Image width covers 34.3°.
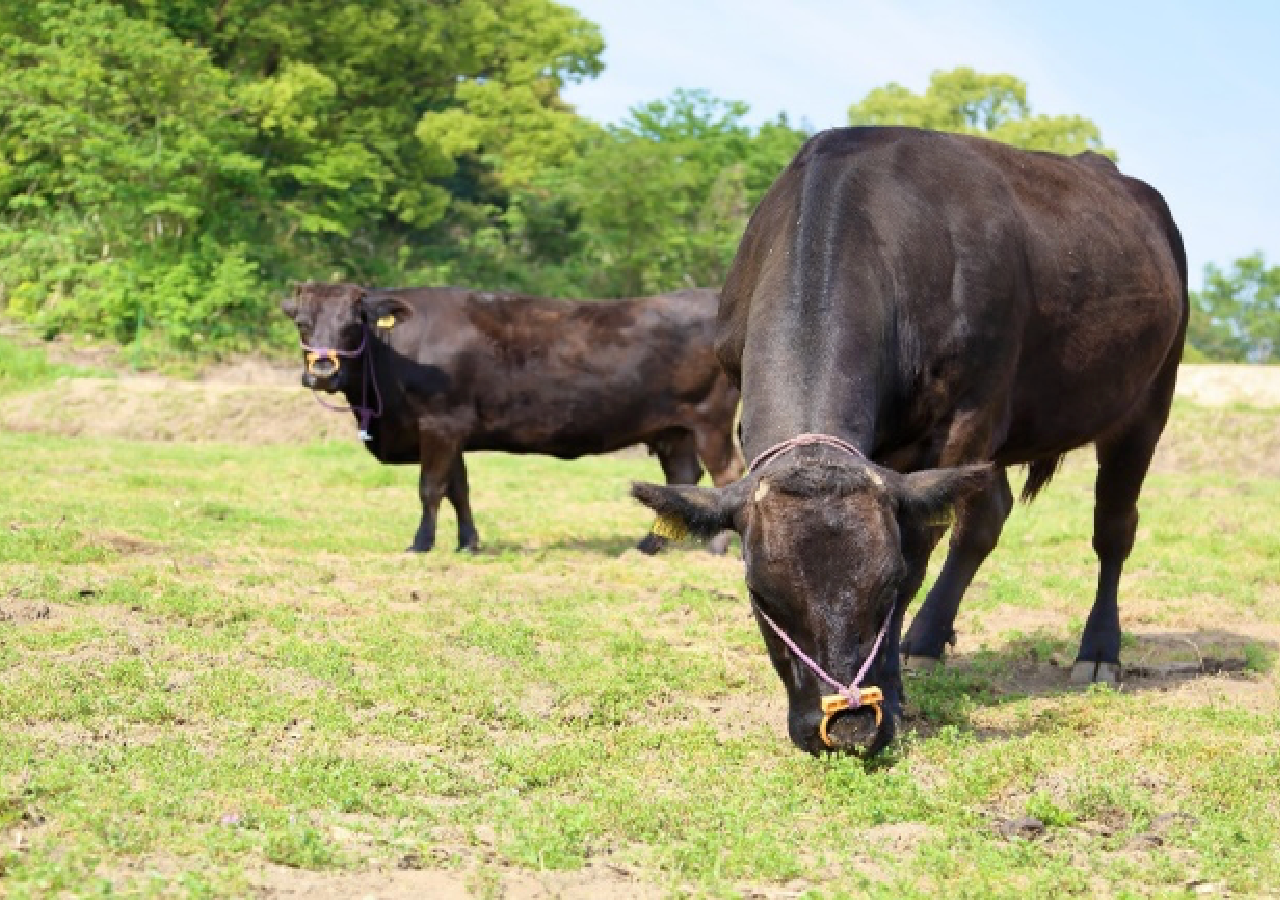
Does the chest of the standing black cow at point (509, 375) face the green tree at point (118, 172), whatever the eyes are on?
no

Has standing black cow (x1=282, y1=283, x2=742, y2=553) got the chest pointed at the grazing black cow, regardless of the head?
no

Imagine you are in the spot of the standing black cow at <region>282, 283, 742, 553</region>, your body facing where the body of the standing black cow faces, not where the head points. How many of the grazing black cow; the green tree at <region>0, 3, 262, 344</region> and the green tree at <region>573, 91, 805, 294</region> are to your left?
1

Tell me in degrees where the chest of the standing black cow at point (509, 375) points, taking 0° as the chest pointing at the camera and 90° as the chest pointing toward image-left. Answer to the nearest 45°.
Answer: approximately 90°

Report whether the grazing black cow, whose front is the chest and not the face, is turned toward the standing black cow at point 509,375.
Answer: no

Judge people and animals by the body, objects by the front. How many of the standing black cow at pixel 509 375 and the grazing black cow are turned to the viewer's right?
0

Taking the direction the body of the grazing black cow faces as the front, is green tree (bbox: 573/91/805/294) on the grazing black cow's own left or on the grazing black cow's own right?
on the grazing black cow's own right

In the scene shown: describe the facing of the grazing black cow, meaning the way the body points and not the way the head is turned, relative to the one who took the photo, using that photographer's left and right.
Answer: facing the viewer and to the left of the viewer

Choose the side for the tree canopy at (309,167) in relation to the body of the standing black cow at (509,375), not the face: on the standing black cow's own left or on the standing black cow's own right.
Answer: on the standing black cow's own right

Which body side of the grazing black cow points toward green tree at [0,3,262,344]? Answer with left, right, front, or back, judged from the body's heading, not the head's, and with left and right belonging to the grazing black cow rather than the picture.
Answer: right
